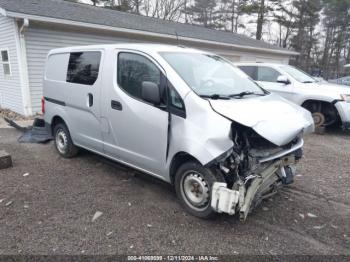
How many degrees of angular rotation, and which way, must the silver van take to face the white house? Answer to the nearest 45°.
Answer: approximately 180°

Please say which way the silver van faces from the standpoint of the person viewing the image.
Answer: facing the viewer and to the right of the viewer

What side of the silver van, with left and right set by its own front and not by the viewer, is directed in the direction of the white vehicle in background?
left

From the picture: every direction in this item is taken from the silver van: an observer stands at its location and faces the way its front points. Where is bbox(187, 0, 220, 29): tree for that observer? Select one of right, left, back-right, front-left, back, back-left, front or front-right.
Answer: back-left

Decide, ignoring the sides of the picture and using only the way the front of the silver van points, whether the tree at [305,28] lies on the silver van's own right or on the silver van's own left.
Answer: on the silver van's own left

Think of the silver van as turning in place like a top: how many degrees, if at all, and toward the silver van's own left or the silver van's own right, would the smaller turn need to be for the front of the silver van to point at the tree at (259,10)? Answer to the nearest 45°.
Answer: approximately 135° to the silver van's own left

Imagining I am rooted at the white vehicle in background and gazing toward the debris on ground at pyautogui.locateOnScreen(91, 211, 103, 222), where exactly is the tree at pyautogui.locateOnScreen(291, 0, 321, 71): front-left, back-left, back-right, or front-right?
back-right
